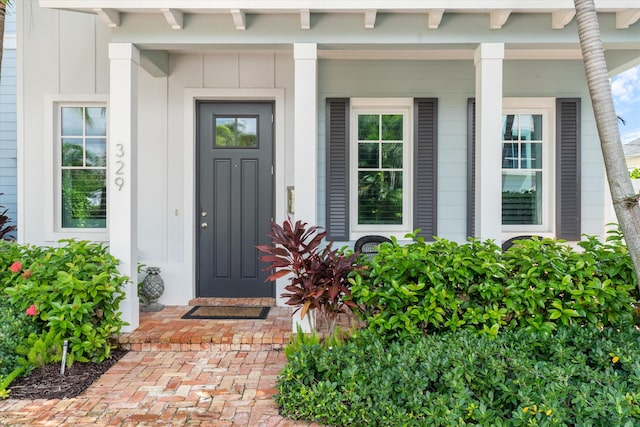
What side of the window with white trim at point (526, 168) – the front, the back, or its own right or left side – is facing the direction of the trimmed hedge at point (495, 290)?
front

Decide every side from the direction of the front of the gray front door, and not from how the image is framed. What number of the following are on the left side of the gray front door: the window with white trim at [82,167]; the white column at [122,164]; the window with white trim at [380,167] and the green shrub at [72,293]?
1

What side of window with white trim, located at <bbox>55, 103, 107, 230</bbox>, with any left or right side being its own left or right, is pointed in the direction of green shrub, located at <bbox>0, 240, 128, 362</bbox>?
front

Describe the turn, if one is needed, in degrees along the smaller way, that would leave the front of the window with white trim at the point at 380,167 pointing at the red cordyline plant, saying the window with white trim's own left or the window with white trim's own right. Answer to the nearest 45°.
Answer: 0° — it already faces it

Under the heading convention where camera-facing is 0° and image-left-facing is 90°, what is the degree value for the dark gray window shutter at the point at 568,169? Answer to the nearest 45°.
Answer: approximately 0°

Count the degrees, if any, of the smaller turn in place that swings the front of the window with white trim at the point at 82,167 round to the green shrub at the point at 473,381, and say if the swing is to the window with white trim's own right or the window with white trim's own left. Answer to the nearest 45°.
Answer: approximately 45° to the window with white trim's own left

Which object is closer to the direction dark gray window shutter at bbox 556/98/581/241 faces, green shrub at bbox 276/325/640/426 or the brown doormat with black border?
the green shrub
